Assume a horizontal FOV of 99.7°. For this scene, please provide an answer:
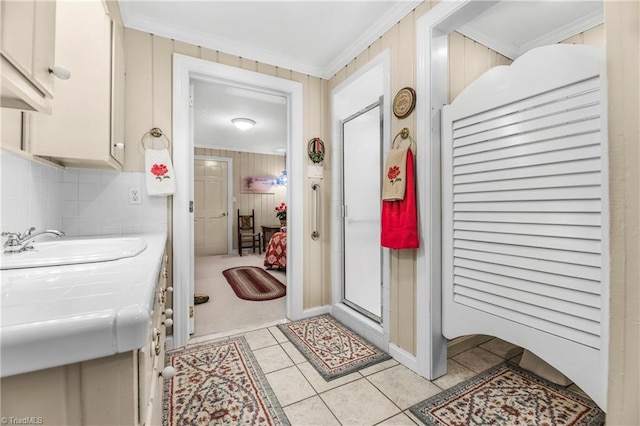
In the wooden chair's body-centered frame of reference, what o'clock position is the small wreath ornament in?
The small wreath ornament is roughly at 1 o'clock from the wooden chair.

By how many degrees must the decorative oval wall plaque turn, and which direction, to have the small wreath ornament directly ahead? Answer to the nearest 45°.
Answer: approximately 90° to its right

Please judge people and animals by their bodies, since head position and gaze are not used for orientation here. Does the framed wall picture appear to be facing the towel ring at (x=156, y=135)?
yes

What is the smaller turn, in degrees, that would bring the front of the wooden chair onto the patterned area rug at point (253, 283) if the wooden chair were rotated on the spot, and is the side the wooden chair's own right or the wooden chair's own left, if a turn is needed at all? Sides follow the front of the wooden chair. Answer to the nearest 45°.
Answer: approximately 45° to the wooden chair's own right

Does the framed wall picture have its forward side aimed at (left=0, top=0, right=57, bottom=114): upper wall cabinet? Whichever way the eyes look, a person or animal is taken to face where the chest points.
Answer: yes

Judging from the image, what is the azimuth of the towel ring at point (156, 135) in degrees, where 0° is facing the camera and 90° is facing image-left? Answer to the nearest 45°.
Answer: approximately 0°

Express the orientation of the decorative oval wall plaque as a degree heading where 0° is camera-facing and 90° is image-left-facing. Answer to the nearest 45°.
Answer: approximately 45°

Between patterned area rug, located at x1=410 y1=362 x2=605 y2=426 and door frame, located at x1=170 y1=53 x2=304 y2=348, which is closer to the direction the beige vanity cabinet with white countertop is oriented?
the patterned area rug
